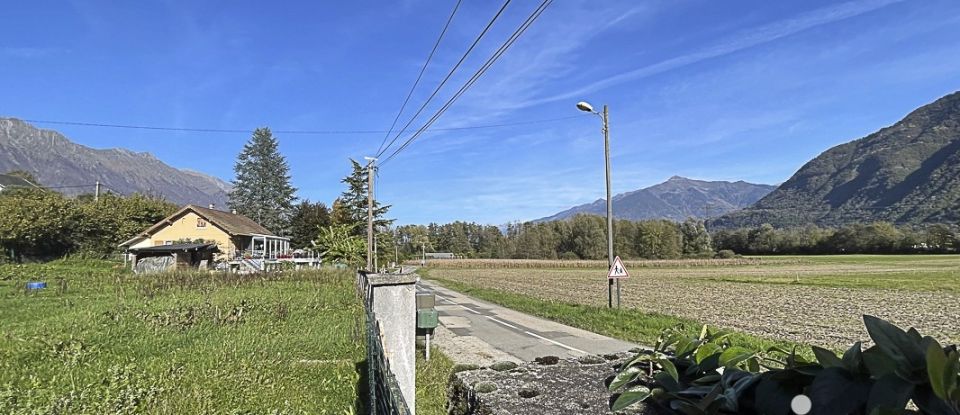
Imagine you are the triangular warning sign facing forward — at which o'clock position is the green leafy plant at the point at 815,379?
The green leafy plant is roughly at 12 o'clock from the triangular warning sign.

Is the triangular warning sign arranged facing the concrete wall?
yes

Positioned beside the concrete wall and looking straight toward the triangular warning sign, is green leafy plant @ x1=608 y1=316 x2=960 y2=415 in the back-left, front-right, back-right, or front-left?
back-right

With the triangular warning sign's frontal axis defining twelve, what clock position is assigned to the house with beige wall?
The house with beige wall is roughly at 4 o'clock from the triangular warning sign.

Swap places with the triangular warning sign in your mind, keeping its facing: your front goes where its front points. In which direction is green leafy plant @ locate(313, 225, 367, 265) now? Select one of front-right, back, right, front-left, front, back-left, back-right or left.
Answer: back-right

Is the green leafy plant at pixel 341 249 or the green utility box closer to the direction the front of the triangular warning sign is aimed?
the green utility box

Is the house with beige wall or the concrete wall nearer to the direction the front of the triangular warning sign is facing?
the concrete wall

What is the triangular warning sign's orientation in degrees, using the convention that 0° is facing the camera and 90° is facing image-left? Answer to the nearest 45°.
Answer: approximately 0°

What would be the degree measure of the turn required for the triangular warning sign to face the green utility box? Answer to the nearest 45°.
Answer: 0° — it already faces it
